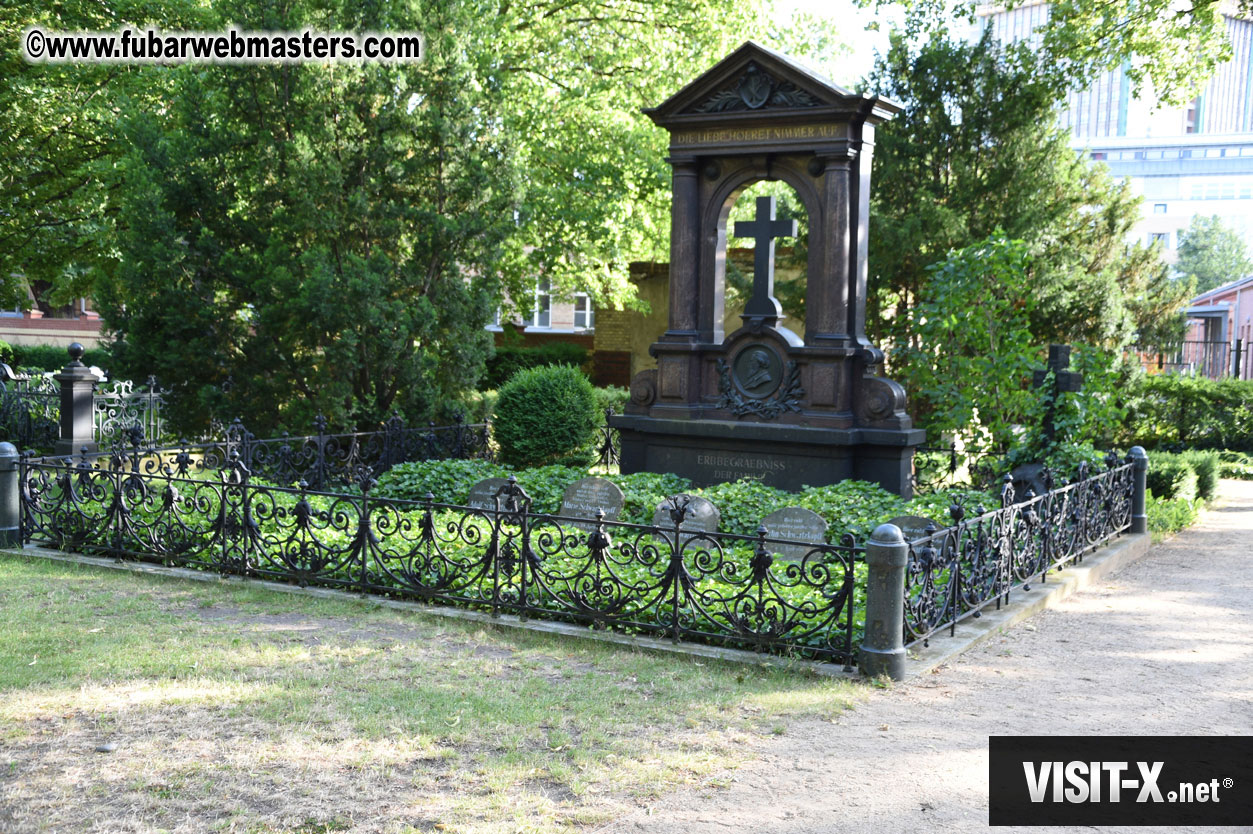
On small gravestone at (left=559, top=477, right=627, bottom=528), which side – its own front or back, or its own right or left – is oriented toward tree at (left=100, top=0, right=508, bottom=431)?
right

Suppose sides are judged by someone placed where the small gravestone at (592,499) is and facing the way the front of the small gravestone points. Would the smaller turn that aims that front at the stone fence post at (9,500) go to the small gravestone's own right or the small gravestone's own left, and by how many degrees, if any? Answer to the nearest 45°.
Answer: approximately 45° to the small gravestone's own right

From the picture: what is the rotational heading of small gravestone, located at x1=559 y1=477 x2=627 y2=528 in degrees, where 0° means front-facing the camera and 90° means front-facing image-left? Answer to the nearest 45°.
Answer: approximately 45°

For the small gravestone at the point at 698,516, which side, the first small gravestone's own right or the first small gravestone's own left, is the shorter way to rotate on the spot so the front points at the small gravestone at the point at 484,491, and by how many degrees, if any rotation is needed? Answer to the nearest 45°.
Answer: approximately 90° to the first small gravestone's own right

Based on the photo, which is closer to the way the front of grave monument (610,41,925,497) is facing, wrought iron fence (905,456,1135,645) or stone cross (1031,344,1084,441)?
the wrought iron fence

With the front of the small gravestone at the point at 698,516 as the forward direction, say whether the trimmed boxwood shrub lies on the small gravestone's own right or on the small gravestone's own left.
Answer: on the small gravestone's own right

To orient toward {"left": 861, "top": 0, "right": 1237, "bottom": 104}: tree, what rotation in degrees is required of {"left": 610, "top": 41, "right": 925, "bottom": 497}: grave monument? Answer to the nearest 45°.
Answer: approximately 180°

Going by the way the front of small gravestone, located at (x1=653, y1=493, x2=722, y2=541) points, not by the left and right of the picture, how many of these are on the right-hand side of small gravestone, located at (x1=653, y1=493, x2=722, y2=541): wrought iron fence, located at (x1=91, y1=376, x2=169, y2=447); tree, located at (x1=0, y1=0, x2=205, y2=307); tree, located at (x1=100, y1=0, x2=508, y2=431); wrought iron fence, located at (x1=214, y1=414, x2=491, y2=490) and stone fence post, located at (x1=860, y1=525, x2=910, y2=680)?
4

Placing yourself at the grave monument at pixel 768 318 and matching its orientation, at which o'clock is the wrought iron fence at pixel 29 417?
The wrought iron fence is roughly at 2 o'clock from the grave monument.

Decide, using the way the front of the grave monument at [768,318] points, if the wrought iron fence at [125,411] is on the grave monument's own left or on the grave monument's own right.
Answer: on the grave monument's own right

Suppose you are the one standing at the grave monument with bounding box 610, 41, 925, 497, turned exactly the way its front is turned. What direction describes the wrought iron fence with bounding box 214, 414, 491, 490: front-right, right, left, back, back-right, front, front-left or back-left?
front-right
